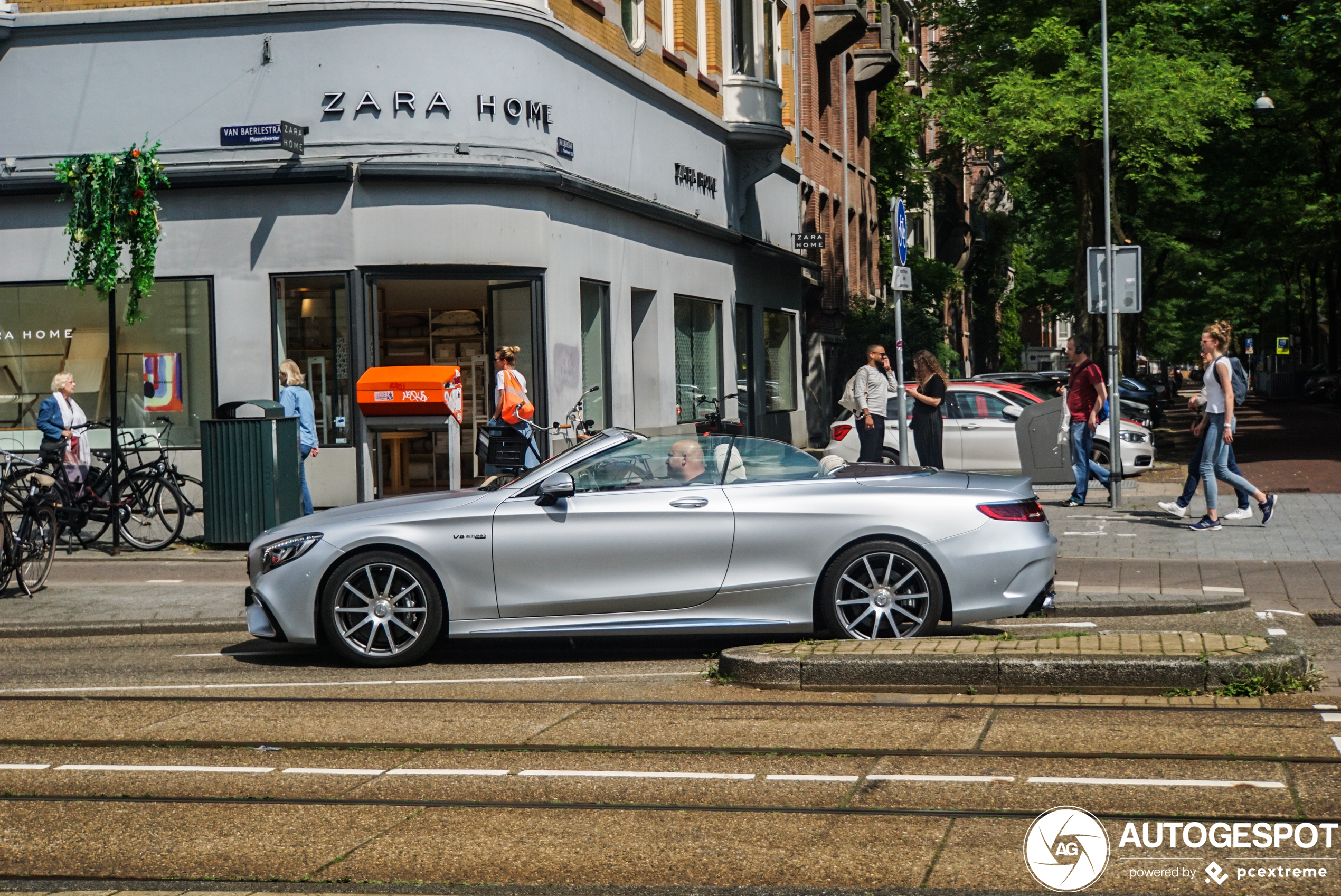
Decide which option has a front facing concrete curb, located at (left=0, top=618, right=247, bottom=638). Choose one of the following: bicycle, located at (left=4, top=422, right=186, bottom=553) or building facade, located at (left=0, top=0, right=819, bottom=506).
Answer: the building facade

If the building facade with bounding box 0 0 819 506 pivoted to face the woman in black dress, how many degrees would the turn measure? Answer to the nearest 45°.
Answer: approximately 90° to its left

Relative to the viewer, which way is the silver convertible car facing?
to the viewer's left

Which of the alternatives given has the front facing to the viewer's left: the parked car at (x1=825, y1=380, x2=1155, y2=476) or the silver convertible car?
the silver convertible car

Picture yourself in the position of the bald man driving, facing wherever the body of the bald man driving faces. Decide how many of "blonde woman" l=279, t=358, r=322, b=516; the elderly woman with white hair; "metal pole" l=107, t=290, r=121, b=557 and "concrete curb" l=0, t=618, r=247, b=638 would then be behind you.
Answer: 0

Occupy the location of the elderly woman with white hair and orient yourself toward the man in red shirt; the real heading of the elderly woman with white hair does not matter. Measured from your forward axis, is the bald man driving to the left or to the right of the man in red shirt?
right

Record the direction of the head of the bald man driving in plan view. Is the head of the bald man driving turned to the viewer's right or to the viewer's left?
to the viewer's left

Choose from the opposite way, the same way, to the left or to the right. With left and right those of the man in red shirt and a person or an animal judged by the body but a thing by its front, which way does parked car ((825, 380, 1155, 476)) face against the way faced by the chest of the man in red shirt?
the opposite way

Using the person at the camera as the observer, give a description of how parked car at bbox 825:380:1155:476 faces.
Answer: facing to the right of the viewer

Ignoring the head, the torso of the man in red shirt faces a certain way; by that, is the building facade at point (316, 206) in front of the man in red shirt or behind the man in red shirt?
in front

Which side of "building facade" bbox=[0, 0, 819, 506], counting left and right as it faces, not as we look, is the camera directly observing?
front

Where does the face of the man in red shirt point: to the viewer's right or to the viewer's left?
to the viewer's left

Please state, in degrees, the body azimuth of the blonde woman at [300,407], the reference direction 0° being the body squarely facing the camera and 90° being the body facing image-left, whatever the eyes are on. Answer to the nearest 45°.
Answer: approximately 90°

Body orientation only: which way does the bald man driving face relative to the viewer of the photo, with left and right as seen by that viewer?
facing to the left of the viewer

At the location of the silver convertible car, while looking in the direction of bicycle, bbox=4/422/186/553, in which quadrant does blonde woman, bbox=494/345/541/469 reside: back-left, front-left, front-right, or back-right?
front-right

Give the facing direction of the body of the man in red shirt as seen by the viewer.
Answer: to the viewer's left

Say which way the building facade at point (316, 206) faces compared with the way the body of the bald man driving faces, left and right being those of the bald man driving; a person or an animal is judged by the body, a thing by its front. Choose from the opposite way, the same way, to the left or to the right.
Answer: to the left

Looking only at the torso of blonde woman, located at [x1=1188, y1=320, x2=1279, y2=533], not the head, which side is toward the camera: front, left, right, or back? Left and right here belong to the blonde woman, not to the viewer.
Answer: left
